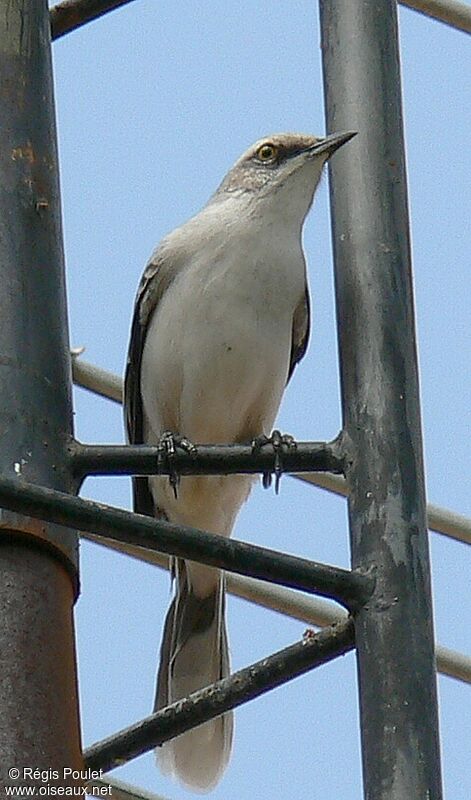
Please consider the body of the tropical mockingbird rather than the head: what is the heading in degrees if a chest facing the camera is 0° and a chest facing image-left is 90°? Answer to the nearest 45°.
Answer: approximately 315°

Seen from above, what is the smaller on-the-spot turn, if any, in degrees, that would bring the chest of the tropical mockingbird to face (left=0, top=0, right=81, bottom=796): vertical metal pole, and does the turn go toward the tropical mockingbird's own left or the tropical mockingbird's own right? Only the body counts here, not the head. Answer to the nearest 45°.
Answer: approximately 45° to the tropical mockingbird's own right
